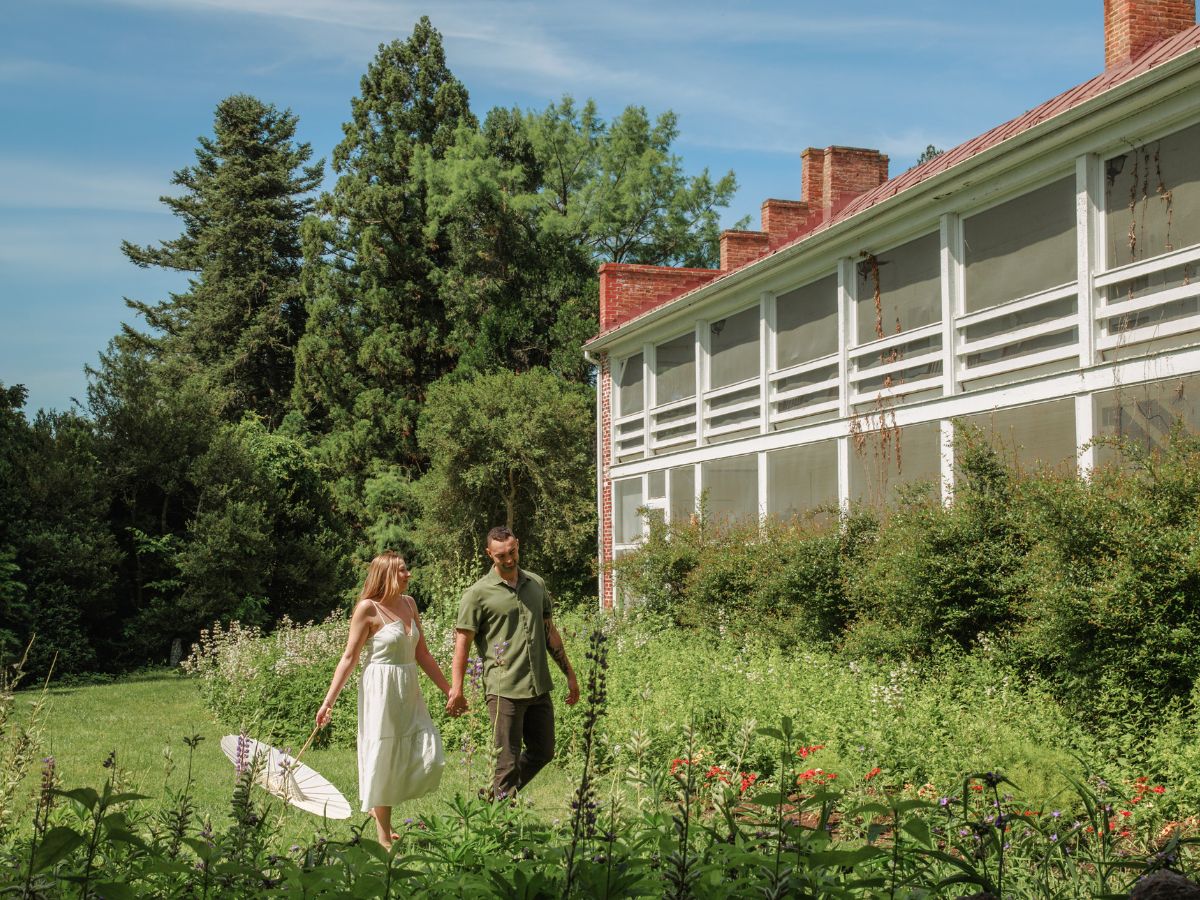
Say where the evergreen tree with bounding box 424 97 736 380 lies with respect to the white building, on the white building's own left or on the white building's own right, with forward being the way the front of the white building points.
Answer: on the white building's own right

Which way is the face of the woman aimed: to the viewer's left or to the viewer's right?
to the viewer's right

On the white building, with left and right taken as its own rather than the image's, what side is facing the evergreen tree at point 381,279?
right

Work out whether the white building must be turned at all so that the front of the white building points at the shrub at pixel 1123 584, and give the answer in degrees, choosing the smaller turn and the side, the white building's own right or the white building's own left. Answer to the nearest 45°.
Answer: approximately 45° to the white building's own left

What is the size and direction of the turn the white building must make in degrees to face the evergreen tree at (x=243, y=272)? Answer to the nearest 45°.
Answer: approximately 90° to its right

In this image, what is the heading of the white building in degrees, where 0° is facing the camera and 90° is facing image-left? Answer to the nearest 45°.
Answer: approximately 45°
